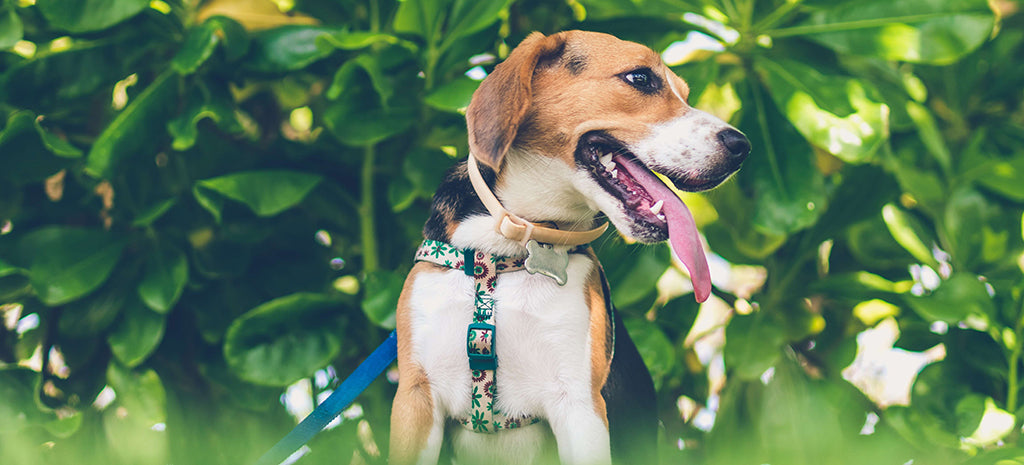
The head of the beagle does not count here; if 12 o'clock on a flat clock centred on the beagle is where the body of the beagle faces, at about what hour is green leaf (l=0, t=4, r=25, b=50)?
The green leaf is roughly at 4 o'clock from the beagle.

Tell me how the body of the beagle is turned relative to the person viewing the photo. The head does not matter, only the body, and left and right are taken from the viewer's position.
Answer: facing the viewer

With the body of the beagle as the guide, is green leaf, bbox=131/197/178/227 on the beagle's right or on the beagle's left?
on the beagle's right
